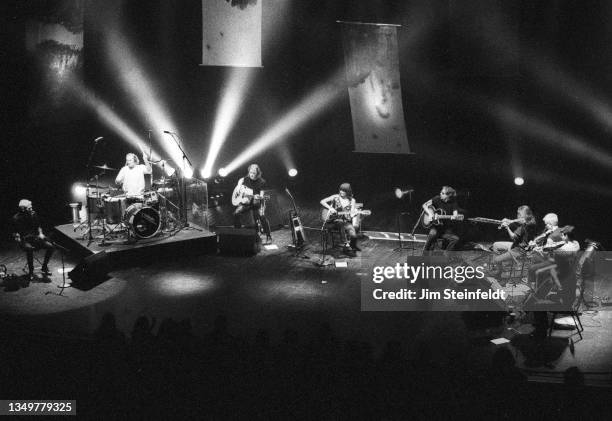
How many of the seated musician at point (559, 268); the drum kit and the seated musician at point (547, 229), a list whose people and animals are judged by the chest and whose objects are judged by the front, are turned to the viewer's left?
2

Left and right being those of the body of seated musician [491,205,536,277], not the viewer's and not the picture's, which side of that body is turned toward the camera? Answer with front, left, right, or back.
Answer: left

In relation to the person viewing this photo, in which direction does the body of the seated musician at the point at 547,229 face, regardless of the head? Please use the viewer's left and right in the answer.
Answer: facing to the left of the viewer

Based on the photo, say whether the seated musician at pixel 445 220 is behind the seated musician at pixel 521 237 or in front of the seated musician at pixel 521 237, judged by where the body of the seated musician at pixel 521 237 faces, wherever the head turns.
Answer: in front

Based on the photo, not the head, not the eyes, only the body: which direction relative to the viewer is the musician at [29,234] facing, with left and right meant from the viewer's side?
facing the viewer and to the right of the viewer

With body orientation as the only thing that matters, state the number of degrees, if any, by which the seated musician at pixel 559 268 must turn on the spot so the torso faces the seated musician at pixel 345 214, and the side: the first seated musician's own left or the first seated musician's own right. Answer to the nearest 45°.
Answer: approximately 45° to the first seated musician's own right

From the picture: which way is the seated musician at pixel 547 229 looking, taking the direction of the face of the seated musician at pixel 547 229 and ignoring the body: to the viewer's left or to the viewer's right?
to the viewer's left

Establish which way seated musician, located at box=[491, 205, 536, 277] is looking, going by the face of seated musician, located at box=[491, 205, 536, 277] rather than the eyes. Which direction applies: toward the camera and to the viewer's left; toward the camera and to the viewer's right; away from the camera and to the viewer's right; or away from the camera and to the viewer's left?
toward the camera and to the viewer's left

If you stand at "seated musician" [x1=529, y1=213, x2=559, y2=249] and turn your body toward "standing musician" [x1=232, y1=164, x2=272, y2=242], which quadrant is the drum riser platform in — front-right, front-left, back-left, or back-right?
front-left

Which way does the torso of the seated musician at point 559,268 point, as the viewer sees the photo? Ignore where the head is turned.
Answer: to the viewer's left

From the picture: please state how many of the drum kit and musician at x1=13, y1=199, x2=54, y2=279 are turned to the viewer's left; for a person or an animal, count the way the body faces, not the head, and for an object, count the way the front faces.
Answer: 0
